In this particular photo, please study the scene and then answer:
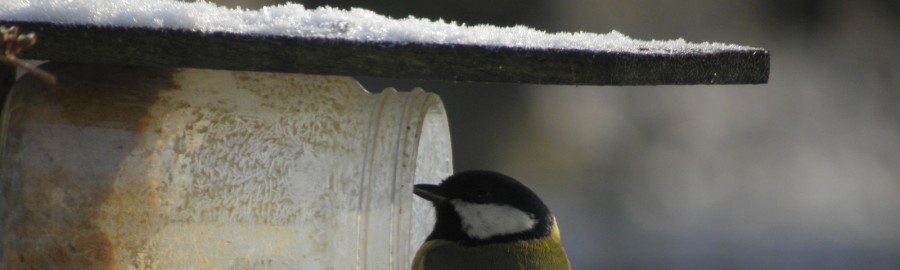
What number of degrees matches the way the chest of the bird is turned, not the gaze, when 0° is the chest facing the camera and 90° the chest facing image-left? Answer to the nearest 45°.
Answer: approximately 90°
